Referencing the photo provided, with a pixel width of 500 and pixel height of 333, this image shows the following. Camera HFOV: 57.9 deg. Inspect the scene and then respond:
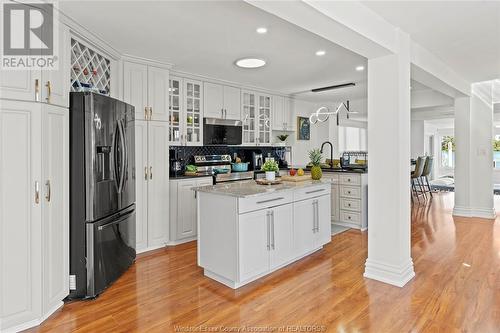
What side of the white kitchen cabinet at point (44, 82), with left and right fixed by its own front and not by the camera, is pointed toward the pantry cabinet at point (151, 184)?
left

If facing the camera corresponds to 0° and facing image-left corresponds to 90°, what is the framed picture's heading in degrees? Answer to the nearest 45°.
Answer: approximately 0°

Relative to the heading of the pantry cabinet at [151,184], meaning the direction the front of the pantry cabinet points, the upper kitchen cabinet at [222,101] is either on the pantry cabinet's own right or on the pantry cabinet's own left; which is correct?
on the pantry cabinet's own left

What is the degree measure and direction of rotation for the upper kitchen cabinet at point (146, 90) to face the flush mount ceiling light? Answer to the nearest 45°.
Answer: approximately 45° to its left

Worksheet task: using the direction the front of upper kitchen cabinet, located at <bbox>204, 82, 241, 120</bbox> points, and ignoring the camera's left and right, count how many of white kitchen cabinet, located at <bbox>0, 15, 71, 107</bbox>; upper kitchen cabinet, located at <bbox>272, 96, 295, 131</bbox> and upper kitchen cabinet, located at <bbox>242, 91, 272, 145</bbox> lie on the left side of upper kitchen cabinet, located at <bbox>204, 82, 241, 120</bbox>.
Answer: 2

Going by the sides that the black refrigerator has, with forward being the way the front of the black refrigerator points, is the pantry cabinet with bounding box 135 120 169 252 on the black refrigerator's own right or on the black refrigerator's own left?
on the black refrigerator's own left

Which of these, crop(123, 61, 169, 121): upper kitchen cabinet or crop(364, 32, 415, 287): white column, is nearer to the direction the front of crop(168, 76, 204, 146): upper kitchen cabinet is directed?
the white column
